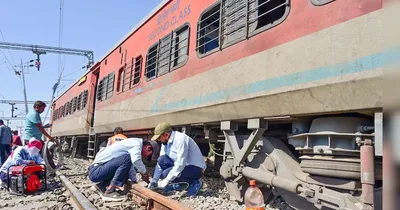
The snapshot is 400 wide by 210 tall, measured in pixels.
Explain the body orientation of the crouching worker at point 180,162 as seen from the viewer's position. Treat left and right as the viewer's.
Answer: facing to the left of the viewer

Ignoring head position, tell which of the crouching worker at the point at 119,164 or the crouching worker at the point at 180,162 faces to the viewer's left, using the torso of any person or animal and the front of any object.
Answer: the crouching worker at the point at 180,162

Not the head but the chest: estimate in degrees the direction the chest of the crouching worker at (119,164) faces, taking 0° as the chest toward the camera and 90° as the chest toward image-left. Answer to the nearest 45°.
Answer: approximately 270°

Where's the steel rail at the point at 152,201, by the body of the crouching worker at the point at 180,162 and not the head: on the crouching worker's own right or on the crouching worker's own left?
on the crouching worker's own left

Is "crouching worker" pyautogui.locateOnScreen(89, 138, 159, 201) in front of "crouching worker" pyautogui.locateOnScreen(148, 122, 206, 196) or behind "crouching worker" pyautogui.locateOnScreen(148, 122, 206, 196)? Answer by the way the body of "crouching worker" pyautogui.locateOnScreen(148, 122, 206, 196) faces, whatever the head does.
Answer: in front

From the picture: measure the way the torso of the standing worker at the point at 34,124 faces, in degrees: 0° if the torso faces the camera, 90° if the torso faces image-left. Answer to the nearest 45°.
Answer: approximately 270°

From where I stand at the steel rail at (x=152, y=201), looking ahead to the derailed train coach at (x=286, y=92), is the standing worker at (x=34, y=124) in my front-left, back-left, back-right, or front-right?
back-left

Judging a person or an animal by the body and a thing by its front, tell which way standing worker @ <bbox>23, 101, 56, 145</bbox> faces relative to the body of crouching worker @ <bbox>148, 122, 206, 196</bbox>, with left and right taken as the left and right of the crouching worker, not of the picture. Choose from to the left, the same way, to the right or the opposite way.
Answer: the opposite way

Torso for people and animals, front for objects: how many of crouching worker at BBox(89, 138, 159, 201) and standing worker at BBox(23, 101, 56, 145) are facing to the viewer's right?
2

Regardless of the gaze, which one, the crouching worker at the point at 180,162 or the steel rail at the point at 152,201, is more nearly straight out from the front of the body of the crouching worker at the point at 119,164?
the crouching worker

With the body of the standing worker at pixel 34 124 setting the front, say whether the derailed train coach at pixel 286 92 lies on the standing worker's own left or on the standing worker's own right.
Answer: on the standing worker's own right

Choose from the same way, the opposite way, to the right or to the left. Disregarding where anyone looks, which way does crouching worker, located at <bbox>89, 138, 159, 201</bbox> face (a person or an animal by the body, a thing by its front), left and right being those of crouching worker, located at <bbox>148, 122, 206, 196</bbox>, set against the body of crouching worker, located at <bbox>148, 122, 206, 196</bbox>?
the opposite way

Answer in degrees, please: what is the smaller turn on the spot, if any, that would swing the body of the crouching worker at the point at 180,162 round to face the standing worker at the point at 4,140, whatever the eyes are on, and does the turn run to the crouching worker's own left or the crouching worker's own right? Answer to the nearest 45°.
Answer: approximately 45° to the crouching worker's own right

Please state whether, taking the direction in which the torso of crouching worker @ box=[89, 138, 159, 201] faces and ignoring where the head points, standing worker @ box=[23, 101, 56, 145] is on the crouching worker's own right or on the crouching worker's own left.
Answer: on the crouching worker's own left

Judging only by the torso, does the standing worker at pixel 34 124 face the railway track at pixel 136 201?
no

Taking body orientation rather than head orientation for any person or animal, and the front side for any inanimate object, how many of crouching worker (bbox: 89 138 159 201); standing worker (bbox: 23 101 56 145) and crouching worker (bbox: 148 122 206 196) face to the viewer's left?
1

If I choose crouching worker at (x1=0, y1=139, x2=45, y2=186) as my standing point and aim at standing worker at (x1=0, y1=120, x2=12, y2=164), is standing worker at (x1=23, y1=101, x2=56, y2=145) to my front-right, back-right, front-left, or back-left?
front-right
